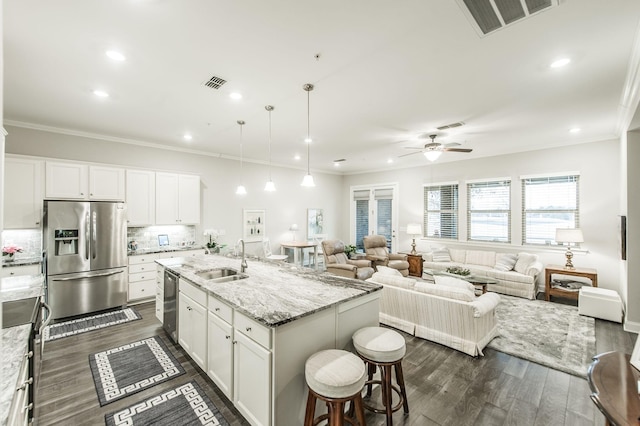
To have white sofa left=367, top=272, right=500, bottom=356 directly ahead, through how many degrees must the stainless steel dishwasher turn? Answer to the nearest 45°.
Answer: approximately 135° to its left

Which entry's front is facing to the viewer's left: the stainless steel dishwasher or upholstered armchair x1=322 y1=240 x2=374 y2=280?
the stainless steel dishwasher

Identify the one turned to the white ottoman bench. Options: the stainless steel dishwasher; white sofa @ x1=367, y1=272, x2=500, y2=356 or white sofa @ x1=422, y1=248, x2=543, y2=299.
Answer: white sofa @ x1=367, y1=272, x2=500, y2=356

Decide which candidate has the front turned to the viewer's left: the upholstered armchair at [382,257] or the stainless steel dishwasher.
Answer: the stainless steel dishwasher

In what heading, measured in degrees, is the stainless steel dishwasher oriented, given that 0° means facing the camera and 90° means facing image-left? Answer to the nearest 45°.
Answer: approximately 90°

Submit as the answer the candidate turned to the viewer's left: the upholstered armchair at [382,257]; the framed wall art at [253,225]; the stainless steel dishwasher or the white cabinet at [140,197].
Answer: the stainless steel dishwasher

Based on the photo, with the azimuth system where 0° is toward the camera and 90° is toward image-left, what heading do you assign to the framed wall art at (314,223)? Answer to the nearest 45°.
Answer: approximately 315°

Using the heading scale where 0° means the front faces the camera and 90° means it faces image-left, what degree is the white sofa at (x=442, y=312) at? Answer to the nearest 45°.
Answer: approximately 225°

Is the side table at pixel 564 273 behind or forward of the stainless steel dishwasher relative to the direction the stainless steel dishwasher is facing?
behind

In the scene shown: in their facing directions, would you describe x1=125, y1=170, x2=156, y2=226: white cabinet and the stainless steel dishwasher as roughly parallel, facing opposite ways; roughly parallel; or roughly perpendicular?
roughly perpendicular
